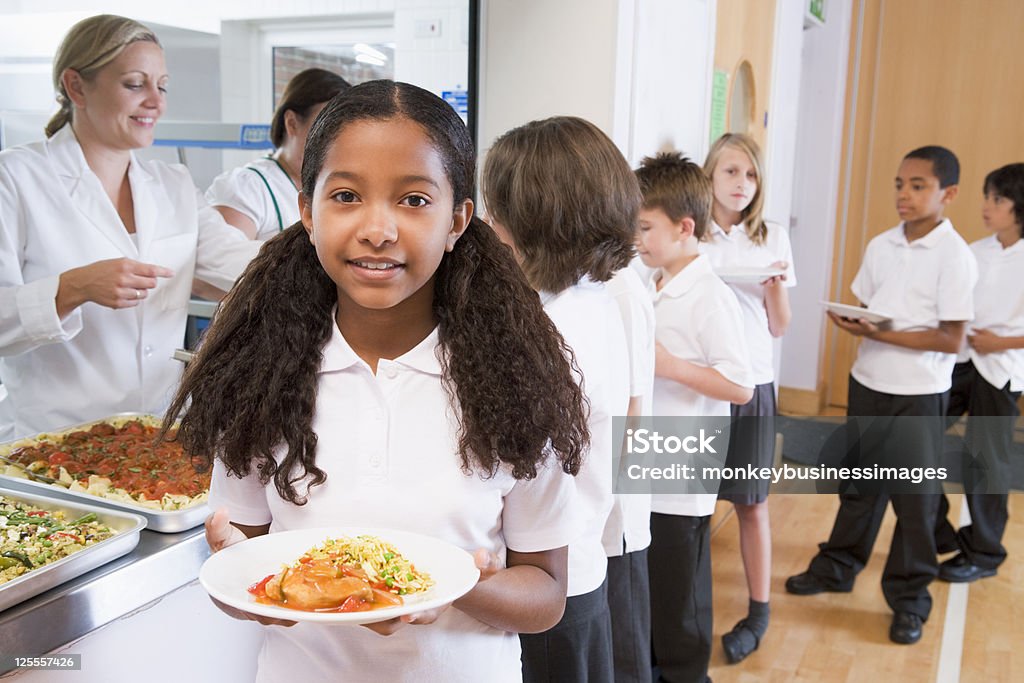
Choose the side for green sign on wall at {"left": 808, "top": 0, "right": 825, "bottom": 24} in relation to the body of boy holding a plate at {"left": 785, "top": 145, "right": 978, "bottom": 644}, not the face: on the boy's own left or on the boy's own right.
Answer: on the boy's own right

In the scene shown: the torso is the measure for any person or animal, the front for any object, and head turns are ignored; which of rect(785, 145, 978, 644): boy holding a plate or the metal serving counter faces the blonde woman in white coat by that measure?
the boy holding a plate

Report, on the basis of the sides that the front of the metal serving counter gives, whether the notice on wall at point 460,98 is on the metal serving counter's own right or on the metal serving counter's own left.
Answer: on the metal serving counter's own left

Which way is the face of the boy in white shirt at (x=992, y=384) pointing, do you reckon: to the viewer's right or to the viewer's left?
to the viewer's left

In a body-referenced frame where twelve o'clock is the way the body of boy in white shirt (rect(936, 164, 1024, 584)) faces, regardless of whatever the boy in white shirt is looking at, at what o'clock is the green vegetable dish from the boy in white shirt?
The green vegetable dish is roughly at 11 o'clock from the boy in white shirt.

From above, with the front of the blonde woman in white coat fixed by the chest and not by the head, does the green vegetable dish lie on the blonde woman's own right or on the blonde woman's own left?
on the blonde woman's own right

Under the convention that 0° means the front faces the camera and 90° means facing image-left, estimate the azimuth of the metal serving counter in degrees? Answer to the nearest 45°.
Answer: approximately 315°

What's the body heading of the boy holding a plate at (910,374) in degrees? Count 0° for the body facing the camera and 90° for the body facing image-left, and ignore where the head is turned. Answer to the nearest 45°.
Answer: approximately 45°
